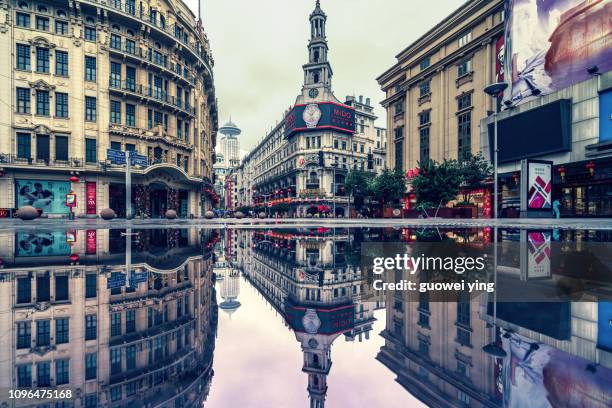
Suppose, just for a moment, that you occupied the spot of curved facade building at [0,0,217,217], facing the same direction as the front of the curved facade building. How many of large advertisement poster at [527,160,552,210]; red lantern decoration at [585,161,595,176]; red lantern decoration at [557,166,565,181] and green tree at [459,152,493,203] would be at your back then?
0

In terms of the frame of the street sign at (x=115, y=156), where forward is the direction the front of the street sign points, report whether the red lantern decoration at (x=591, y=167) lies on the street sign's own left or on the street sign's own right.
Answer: on the street sign's own left

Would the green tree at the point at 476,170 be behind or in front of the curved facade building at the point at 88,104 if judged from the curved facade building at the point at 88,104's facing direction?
in front

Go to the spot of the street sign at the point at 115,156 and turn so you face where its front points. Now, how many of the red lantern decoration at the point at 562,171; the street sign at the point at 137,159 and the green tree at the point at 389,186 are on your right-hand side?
0

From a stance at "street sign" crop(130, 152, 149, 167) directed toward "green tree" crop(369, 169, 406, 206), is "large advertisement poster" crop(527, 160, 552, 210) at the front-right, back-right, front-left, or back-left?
front-right

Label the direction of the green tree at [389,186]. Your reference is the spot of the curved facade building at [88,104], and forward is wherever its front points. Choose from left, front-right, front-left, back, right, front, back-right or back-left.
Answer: front-left

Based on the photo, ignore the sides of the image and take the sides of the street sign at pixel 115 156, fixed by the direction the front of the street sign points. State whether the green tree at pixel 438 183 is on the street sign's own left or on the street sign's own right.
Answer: on the street sign's own left

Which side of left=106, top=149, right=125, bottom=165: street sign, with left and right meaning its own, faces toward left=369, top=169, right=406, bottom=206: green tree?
left

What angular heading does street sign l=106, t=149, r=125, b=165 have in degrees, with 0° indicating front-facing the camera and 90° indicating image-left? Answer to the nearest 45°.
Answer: approximately 0°

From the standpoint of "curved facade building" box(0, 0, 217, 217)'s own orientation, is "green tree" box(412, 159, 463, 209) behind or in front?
in front

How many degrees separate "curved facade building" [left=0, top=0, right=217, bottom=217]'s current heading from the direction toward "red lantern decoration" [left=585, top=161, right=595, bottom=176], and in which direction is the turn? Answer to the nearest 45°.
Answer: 0° — it already faces it

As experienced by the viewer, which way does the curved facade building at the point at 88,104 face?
facing the viewer and to the right of the viewer

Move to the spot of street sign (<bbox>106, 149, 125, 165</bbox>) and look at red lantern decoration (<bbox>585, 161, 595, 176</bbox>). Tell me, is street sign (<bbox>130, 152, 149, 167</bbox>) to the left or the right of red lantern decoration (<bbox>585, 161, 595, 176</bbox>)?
left
